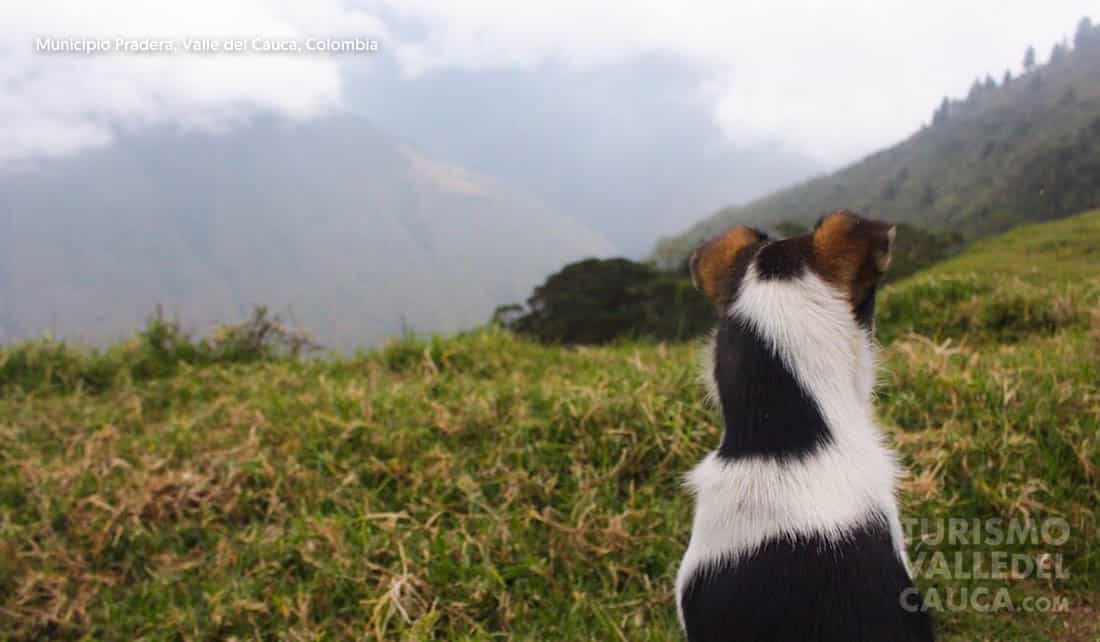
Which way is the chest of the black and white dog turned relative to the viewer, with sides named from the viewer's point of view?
facing away from the viewer

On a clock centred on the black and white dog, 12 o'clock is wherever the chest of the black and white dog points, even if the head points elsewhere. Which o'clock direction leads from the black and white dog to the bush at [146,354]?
The bush is roughly at 10 o'clock from the black and white dog.

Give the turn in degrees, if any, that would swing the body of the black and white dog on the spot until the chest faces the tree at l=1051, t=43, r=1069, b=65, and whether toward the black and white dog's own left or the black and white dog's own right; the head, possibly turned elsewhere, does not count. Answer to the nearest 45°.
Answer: approximately 45° to the black and white dog's own right

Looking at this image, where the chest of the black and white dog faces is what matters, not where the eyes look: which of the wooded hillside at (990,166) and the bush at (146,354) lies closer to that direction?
the wooded hillside
